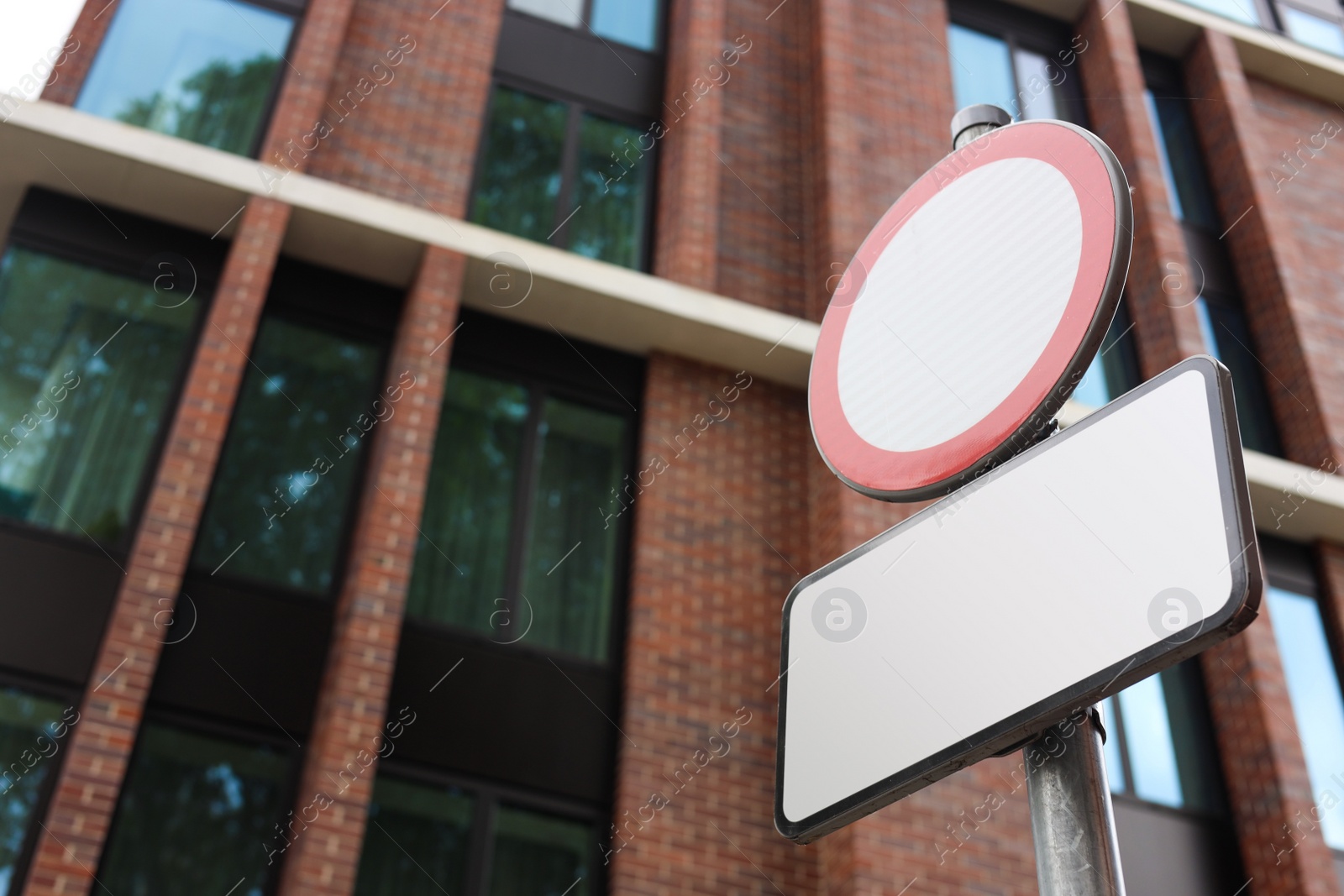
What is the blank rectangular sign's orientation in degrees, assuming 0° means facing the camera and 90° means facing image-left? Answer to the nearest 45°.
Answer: approximately 45°

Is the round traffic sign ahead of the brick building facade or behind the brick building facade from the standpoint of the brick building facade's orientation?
ahead

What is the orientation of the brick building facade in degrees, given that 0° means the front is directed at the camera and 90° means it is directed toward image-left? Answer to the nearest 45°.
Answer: approximately 315°

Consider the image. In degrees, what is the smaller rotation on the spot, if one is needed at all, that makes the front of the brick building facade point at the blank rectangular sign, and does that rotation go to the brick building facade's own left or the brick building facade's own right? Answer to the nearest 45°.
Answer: approximately 45° to the brick building facade's own right
